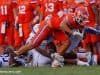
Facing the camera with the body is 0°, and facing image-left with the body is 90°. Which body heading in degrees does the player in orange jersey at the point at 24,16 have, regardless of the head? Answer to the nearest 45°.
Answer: approximately 45°

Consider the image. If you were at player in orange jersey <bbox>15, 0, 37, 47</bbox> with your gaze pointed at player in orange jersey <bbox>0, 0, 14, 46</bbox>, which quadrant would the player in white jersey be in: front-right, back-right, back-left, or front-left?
back-left

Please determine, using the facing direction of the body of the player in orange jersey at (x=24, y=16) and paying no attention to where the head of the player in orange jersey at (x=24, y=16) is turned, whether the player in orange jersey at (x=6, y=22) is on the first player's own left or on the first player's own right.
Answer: on the first player's own right
